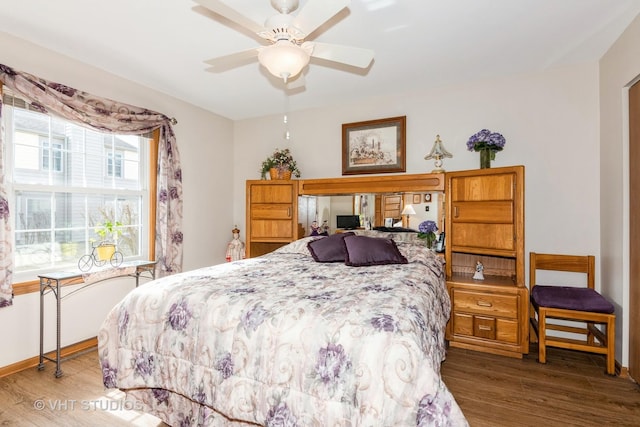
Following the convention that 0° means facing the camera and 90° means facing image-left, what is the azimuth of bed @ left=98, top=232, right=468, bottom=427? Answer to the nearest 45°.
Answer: approximately 45°

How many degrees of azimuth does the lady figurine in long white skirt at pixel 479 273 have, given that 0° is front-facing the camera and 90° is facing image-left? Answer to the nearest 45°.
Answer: approximately 0°

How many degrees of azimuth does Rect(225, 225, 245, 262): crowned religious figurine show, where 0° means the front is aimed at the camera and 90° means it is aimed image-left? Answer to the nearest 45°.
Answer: approximately 0°

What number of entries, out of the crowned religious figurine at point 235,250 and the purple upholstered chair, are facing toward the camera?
2

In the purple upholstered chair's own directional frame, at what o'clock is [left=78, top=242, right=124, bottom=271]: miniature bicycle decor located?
The miniature bicycle decor is roughly at 2 o'clock from the purple upholstered chair.

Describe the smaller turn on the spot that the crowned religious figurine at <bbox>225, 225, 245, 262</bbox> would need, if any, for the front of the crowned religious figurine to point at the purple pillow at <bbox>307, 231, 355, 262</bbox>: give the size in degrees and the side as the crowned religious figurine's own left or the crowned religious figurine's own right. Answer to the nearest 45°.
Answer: approximately 45° to the crowned religious figurine's own left

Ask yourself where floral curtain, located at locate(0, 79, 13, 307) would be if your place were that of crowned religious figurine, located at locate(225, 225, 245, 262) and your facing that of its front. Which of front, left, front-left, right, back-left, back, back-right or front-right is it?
front-right

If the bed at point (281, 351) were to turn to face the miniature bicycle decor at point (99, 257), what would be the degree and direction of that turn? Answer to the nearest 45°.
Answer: approximately 90° to its right

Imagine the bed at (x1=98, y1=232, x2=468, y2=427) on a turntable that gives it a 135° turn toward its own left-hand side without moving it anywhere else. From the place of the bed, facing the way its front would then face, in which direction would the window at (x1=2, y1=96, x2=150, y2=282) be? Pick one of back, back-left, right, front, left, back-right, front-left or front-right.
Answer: back-left

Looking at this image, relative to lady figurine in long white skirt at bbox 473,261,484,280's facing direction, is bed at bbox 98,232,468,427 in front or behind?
in front

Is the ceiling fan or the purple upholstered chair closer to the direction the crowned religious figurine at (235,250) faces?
the ceiling fan

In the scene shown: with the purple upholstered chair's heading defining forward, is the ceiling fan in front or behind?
in front
